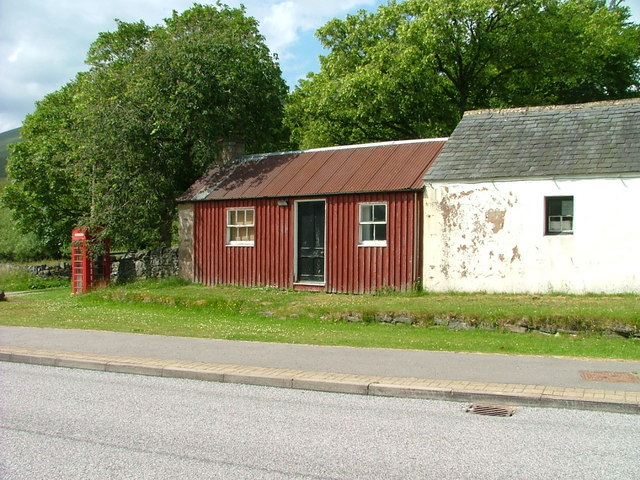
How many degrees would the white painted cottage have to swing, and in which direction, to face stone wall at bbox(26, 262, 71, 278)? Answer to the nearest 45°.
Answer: approximately 90° to its right

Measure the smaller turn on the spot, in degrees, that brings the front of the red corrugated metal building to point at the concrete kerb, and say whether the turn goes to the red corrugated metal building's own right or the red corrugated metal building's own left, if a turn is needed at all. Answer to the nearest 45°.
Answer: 0° — it already faces it

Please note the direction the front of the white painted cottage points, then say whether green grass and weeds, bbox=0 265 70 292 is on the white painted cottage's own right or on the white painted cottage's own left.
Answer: on the white painted cottage's own right

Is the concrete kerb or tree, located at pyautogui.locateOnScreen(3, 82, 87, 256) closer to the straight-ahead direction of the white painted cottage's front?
the concrete kerb

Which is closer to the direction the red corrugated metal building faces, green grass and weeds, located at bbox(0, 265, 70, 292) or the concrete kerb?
the concrete kerb

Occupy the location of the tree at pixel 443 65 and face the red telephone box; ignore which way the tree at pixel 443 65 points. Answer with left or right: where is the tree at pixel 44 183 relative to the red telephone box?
right

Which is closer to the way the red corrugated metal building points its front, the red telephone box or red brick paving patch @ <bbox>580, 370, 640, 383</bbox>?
the red brick paving patch

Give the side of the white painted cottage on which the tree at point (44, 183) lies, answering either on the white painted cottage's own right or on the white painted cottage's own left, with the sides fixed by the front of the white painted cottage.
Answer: on the white painted cottage's own right

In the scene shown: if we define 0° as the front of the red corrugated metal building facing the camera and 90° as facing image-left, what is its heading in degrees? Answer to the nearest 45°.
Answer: approximately 0°

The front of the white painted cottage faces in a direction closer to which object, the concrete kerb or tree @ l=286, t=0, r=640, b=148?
the concrete kerb

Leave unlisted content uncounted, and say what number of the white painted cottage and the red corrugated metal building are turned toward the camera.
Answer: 2
